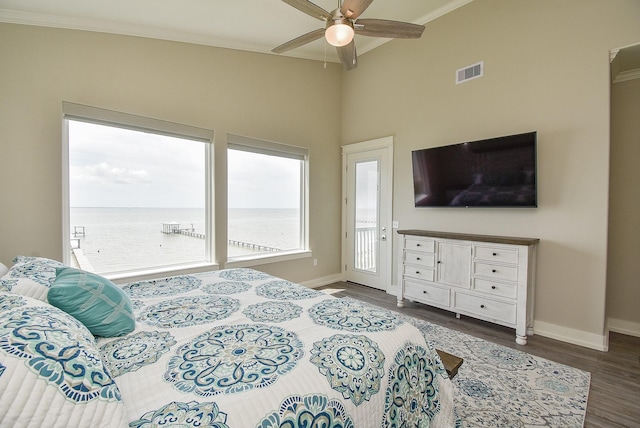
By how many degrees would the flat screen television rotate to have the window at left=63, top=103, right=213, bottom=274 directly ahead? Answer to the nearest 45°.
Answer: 0° — it already faces it

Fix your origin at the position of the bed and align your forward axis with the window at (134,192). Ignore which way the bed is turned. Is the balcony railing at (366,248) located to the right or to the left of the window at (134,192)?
right

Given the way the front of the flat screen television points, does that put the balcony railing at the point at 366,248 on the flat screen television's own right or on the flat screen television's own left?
on the flat screen television's own right

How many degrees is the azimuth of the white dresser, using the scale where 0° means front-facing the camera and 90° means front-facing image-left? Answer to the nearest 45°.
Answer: approximately 45°

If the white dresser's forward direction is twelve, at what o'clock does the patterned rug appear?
The patterned rug is roughly at 10 o'clock from the white dresser.

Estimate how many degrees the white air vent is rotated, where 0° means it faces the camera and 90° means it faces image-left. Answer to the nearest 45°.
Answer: approximately 45°

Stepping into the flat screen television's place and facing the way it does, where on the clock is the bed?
The bed is roughly at 11 o'clock from the flat screen television.

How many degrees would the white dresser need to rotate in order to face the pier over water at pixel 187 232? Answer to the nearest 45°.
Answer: approximately 45° to its right
